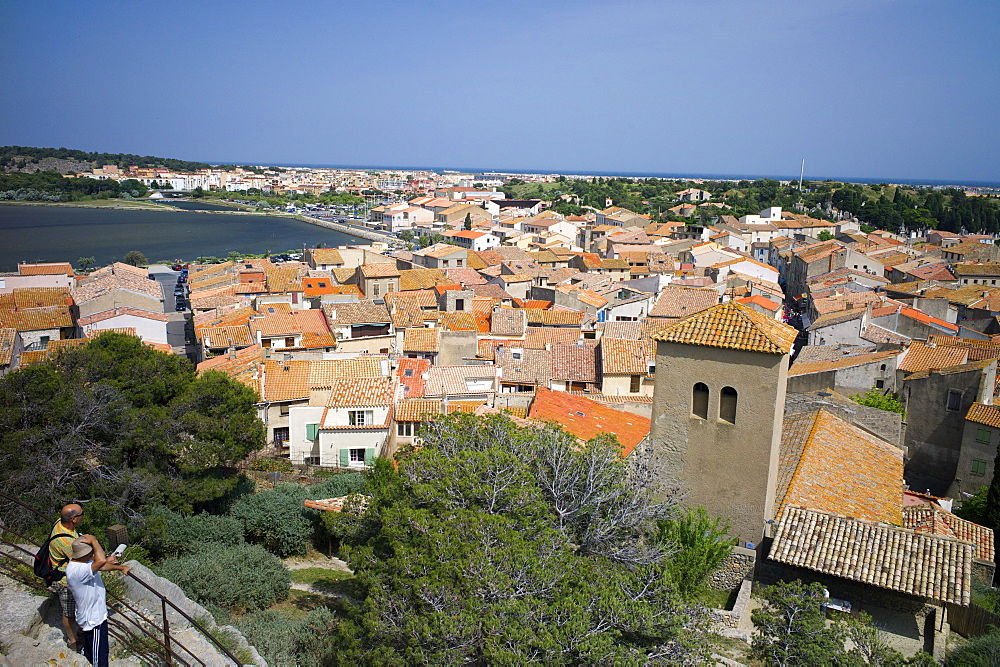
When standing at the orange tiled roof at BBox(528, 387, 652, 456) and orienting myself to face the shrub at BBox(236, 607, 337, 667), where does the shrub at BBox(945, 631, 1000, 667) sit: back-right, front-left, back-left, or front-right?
front-left

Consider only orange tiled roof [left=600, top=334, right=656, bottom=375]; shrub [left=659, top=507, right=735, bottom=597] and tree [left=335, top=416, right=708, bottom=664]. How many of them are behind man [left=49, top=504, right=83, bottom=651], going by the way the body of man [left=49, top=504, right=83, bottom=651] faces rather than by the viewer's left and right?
0

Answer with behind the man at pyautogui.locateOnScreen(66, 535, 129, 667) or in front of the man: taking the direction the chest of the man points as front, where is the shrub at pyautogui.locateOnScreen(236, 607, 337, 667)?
in front

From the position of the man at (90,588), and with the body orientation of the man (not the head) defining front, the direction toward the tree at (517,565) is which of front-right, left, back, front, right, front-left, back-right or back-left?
front-right

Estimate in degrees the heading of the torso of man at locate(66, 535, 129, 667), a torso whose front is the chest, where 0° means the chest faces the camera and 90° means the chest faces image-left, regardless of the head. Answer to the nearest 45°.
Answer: approximately 225°

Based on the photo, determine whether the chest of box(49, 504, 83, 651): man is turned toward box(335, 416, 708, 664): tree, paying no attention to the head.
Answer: yes

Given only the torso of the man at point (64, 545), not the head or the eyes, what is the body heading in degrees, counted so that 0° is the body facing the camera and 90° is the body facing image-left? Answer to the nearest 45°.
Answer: approximately 270°

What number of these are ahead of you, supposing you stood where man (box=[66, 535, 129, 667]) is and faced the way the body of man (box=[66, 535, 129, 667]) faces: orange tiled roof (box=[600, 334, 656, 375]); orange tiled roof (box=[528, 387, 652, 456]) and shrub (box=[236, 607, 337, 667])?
3

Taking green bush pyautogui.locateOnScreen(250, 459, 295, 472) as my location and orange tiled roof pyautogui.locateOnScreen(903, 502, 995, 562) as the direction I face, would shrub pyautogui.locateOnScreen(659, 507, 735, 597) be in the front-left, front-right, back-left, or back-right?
front-right

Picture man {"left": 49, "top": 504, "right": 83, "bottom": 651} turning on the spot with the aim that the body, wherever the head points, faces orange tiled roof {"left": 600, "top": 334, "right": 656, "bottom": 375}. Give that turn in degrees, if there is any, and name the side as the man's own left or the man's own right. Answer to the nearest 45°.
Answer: approximately 45° to the man's own left

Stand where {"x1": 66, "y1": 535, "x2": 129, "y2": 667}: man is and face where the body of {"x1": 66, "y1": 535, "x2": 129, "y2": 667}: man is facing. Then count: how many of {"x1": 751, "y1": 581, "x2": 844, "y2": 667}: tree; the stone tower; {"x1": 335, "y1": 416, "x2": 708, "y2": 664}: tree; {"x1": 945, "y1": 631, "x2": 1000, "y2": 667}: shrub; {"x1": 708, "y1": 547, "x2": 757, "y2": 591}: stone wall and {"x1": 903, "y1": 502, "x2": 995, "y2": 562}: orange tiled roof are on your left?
0

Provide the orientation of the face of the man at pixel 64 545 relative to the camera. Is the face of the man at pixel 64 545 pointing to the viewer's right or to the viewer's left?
to the viewer's right

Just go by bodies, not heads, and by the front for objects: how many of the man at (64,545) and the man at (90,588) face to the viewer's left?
0

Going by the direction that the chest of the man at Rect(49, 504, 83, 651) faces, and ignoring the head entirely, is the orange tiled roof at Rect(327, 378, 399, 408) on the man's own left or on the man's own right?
on the man's own left

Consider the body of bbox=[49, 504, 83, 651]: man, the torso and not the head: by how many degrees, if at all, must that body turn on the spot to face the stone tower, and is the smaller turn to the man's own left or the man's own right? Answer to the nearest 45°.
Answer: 0° — they already face it

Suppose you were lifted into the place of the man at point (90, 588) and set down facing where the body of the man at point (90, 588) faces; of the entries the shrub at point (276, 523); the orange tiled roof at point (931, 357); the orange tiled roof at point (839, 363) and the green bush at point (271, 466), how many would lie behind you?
0
